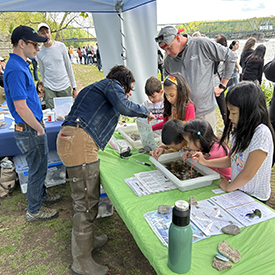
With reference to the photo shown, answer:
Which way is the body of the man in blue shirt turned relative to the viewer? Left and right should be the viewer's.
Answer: facing to the right of the viewer

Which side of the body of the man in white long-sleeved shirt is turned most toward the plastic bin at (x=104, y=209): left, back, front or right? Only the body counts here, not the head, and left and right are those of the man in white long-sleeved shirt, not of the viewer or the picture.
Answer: front

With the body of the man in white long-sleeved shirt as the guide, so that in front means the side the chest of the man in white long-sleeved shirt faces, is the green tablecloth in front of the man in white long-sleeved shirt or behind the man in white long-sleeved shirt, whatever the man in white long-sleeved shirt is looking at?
in front

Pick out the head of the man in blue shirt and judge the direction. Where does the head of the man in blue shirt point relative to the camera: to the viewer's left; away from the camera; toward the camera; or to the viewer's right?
to the viewer's right

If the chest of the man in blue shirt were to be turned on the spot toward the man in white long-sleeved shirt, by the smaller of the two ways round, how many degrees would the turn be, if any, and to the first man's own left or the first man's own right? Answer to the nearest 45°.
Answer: approximately 90° to the first man's own left

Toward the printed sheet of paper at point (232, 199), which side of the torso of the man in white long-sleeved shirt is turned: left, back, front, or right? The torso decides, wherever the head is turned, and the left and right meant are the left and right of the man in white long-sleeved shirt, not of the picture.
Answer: front

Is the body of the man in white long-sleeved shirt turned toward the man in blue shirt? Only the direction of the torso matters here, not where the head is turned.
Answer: yes

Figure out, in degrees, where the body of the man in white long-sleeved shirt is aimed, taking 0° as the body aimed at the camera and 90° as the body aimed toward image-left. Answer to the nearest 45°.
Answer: approximately 0°

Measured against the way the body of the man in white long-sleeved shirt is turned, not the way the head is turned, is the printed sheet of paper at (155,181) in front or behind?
in front
